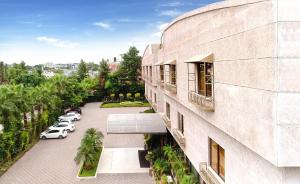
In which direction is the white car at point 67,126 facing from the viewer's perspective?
to the viewer's left

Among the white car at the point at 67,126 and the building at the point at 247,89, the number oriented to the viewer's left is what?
2

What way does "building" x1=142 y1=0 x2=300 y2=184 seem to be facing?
to the viewer's left

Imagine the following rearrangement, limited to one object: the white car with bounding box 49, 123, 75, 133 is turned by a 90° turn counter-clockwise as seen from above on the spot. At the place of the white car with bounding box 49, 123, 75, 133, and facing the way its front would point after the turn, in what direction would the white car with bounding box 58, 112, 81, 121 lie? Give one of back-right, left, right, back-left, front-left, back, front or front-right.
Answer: back

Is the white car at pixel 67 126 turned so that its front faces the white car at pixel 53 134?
no

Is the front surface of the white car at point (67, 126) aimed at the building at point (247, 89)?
no

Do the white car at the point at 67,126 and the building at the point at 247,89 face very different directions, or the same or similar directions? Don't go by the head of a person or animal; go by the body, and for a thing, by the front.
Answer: same or similar directions
